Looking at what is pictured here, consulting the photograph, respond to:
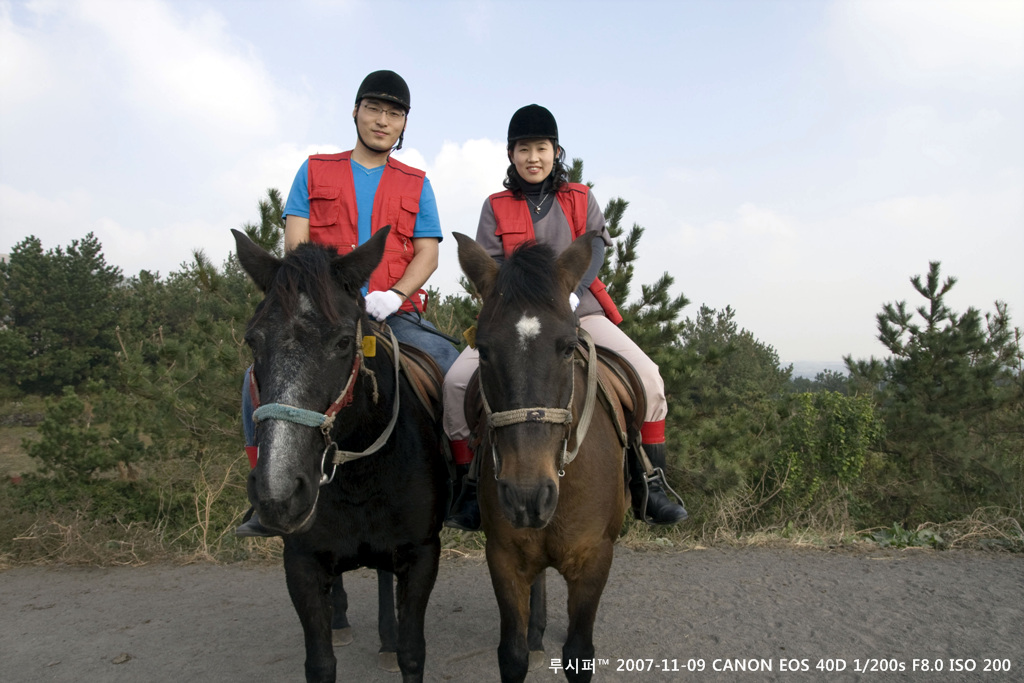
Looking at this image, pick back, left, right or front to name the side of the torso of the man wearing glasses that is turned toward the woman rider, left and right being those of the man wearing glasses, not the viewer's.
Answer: left

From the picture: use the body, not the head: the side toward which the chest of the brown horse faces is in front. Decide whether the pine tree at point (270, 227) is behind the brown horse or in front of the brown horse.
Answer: behind

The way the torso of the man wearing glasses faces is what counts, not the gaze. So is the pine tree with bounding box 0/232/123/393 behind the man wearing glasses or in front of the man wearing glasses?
behind

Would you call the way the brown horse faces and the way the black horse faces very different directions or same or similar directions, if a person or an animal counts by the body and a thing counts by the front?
same or similar directions

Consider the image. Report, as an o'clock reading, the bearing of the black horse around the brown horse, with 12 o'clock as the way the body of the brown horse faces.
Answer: The black horse is roughly at 3 o'clock from the brown horse.

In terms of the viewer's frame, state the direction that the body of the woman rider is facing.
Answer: toward the camera

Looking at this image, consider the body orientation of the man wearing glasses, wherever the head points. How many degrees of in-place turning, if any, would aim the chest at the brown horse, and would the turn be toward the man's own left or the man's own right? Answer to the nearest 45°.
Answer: approximately 45° to the man's own left

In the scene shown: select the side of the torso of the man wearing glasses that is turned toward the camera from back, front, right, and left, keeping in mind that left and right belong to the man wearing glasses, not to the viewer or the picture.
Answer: front

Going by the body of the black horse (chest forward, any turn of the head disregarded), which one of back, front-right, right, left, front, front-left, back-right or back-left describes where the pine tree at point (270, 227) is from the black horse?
back

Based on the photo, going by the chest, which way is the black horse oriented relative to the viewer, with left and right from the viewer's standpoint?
facing the viewer
